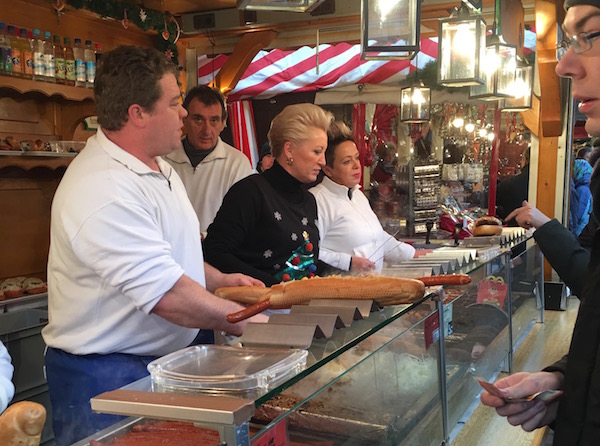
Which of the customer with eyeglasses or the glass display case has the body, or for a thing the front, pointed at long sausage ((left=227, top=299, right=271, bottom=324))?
the customer with eyeglasses

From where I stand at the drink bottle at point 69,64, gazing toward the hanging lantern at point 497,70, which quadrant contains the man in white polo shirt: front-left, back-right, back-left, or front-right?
front-right

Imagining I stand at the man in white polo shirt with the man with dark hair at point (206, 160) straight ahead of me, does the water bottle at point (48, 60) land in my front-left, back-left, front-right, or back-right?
front-left

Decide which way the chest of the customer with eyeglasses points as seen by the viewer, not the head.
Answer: to the viewer's left

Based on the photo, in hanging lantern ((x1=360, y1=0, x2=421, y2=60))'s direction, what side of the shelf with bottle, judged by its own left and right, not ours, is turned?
front

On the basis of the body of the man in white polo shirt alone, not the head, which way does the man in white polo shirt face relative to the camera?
to the viewer's right

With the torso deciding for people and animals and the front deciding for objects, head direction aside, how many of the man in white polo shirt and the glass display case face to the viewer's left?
0

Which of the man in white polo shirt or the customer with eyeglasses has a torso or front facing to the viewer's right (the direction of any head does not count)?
the man in white polo shirt

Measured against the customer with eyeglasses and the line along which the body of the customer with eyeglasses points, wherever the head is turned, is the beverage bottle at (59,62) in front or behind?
in front

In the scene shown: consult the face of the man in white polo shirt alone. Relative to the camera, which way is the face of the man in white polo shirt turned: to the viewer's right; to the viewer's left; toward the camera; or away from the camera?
to the viewer's right

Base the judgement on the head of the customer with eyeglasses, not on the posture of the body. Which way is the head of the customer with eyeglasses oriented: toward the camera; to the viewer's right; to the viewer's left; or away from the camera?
to the viewer's left

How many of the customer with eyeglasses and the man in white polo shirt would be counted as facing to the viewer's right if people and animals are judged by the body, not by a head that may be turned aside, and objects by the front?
1

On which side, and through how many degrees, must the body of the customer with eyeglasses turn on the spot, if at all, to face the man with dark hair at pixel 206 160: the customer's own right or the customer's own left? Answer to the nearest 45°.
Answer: approximately 45° to the customer's own right

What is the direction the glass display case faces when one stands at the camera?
facing the viewer and to the right of the viewer

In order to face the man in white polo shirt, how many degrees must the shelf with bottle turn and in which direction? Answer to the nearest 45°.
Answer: approximately 45° to its right

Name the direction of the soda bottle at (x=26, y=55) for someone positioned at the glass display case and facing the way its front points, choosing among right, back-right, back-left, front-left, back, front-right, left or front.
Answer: back

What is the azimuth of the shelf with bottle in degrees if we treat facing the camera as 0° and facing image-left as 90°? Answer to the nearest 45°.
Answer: approximately 315°

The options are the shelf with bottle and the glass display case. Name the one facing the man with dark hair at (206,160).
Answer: the shelf with bottle
